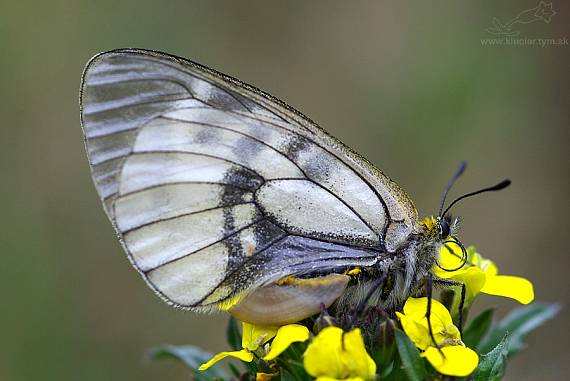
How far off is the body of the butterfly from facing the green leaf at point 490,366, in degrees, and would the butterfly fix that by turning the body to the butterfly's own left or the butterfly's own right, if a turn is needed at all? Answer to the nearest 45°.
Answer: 0° — it already faces it

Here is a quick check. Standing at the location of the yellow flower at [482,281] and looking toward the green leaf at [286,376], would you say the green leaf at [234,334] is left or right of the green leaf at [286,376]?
right

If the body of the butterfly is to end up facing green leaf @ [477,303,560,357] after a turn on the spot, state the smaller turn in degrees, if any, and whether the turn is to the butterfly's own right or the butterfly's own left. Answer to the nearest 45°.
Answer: approximately 45° to the butterfly's own left

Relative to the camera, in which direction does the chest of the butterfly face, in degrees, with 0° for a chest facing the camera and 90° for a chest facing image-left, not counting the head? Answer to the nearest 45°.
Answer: approximately 270°

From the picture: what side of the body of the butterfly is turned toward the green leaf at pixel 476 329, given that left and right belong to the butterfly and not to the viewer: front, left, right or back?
front
